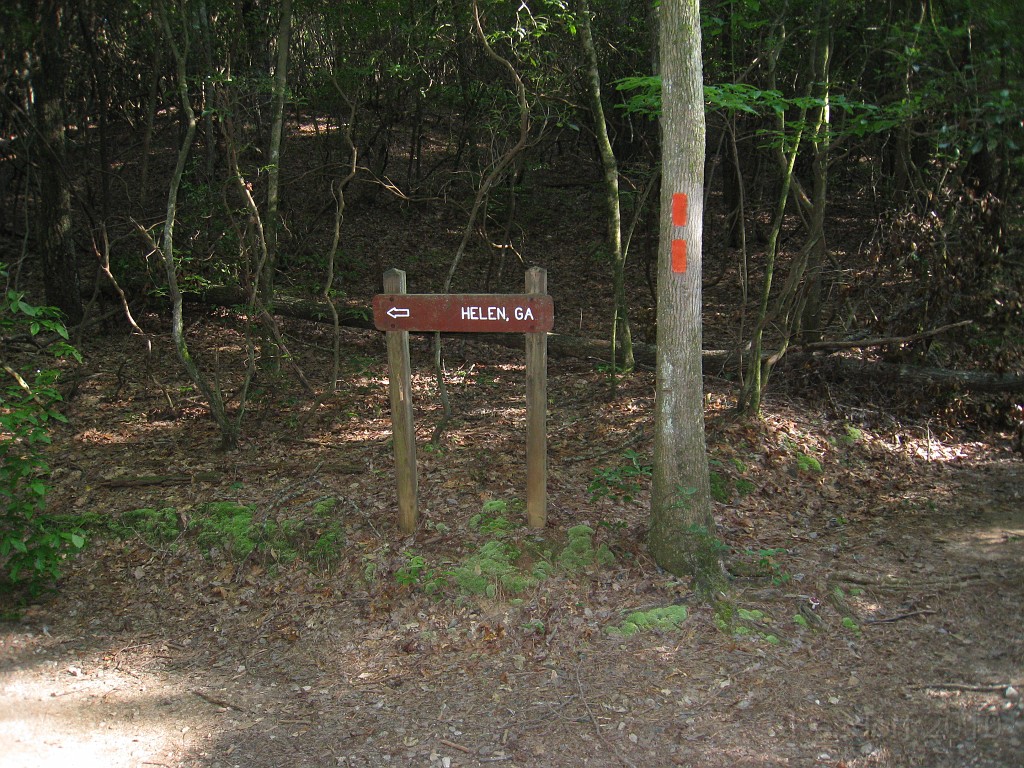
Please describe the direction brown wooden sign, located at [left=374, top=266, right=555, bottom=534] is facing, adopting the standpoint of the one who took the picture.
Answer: facing the viewer

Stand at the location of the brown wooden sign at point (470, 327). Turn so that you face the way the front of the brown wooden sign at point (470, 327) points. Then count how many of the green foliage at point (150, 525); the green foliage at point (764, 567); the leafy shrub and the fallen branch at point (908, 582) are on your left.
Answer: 2

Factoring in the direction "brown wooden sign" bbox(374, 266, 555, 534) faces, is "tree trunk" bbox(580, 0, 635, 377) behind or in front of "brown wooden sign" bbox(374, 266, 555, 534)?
behind

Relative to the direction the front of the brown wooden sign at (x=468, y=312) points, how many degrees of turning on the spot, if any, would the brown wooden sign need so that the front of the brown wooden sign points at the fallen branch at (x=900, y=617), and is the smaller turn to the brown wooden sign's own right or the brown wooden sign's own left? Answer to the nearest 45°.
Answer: approximately 90° to the brown wooden sign's own left

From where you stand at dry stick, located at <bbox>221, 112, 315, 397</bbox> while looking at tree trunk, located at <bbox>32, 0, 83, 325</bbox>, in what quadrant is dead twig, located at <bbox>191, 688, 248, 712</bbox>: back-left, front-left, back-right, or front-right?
back-left

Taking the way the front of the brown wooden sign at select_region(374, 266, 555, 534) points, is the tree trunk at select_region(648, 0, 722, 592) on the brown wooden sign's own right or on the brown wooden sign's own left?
on the brown wooden sign's own left

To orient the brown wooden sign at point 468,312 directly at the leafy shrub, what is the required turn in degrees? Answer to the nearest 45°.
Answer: approximately 90° to its right

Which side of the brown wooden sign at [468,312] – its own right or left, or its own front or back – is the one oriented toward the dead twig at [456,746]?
front

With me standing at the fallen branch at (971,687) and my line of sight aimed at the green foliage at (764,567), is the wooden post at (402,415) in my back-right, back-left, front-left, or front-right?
front-left

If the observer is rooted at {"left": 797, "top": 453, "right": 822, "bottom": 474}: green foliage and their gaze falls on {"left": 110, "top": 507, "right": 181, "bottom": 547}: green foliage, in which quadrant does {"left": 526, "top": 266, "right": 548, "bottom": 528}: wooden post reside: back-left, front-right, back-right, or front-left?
front-left
